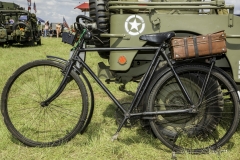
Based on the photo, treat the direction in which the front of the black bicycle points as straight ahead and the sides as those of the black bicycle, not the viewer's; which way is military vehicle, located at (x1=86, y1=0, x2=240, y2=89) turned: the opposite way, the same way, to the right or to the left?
the opposite way

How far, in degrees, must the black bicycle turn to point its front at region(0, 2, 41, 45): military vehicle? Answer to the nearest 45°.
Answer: approximately 45° to its right

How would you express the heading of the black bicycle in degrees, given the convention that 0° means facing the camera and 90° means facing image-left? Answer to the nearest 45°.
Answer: approximately 90°

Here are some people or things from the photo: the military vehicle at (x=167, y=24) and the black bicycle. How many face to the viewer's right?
1

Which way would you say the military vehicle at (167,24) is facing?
to the viewer's right
